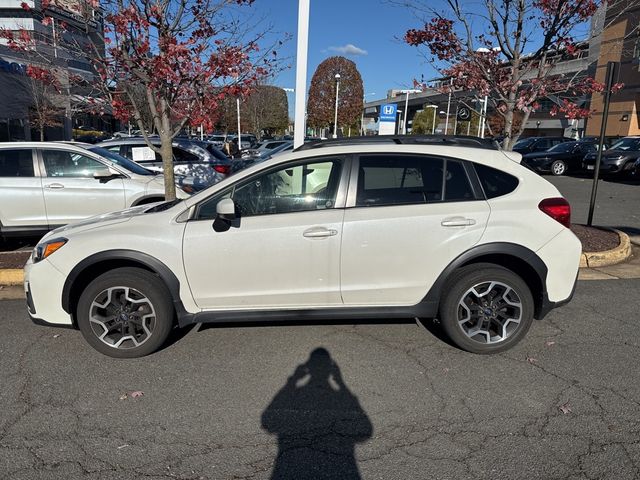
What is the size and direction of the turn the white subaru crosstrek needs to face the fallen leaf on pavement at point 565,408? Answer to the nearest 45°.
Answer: approximately 135° to its left

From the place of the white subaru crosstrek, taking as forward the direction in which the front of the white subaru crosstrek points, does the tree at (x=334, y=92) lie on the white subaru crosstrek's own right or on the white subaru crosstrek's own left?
on the white subaru crosstrek's own right

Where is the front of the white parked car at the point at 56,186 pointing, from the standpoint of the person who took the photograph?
facing to the right of the viewer

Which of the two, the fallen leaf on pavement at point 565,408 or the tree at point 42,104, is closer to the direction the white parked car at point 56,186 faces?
the fallen leaf on pavement

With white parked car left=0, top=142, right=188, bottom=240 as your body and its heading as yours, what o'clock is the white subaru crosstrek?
The white subaru crosstrek is roughly at 2 o'clock from the white parked car.

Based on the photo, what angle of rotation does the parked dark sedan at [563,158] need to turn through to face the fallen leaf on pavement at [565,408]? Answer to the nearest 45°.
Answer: approximately 45° to its left

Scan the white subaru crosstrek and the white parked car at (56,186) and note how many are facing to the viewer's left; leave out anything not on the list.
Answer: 1

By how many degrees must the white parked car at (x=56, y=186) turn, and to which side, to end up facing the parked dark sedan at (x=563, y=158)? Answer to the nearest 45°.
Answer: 0° — it already faces it

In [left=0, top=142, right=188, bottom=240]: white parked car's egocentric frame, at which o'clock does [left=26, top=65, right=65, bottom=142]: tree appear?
The tree is roughly at 9 o'clock from the white parked car.

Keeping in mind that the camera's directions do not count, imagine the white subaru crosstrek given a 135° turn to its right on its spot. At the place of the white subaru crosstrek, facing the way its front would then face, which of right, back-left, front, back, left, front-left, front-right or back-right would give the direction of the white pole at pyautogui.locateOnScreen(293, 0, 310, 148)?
front-left

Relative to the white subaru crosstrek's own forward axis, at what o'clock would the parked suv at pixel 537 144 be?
The parked suv is roughly at 4 o'clock from the white subaru crosstrek.

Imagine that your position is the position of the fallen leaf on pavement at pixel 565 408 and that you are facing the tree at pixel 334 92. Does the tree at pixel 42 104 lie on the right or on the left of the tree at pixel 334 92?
left

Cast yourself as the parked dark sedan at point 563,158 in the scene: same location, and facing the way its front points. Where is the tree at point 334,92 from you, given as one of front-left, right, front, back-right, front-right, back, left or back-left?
right

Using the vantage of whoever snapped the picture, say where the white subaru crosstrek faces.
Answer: facing to the left of the viewer

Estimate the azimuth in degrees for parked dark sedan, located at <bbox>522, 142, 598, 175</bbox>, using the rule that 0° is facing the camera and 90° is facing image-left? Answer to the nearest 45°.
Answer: approximately 45°

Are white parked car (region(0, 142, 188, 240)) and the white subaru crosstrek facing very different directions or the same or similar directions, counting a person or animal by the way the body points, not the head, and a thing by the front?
very different directions
